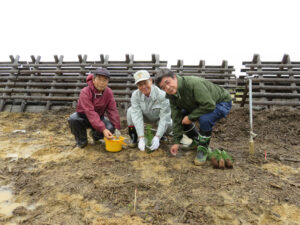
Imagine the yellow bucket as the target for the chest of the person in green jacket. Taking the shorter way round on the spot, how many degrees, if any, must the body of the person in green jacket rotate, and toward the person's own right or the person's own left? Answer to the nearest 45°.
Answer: approximately 45° to the person's own right

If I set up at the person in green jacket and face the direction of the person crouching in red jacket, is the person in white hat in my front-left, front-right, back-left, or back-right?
front-right

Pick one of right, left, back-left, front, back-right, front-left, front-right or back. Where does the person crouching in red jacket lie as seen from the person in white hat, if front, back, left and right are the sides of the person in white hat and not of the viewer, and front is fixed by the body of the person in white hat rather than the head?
right

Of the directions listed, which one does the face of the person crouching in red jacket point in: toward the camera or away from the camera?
toward the camera

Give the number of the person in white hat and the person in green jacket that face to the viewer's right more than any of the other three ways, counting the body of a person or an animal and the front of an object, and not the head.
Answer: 0

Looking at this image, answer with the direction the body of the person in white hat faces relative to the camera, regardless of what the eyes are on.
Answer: toward the camera

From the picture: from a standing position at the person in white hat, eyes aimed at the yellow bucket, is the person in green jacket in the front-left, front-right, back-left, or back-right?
back-left

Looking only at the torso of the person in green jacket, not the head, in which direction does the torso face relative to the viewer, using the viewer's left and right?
facing the viewer and to the left of the viewer
